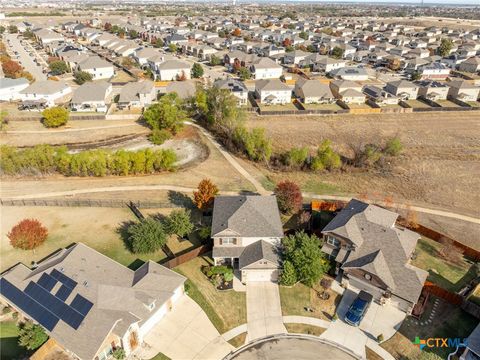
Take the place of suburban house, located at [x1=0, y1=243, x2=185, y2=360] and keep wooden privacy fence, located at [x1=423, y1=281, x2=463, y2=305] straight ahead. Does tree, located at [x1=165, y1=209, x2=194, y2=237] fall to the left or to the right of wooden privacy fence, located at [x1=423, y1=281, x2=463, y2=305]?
left

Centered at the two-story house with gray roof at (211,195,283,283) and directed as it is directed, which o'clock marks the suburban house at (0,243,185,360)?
The suburban house is roughly at 2 o'clock from the two-story house with gray roof.

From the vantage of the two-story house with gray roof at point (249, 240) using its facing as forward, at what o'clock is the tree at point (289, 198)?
The tree is roughly at 7 o'clock from the two-story house with gray roof.

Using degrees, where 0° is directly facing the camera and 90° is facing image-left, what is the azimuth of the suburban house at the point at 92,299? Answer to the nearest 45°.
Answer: approximately 315°

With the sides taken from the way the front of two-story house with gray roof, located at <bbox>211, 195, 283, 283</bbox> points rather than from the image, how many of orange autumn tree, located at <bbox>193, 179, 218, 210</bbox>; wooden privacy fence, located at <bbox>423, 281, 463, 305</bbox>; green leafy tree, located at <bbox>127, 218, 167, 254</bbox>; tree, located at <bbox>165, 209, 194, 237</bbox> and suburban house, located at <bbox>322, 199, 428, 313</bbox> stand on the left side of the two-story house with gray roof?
2

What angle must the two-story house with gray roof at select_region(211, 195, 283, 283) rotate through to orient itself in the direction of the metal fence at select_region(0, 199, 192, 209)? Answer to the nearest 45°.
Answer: approximately 135° to its right

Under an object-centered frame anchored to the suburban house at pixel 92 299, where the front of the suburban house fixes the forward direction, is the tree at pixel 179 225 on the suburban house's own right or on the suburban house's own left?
on the suburban house's own left

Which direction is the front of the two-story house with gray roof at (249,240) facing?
toward the camera

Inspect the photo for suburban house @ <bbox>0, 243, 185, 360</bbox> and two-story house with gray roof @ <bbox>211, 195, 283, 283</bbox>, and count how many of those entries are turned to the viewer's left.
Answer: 0

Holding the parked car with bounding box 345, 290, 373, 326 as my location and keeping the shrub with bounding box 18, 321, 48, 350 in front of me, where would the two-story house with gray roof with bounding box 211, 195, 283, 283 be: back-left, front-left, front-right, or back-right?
front-right

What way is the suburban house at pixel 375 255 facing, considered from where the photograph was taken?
facing the viewer and to the left of the viewer

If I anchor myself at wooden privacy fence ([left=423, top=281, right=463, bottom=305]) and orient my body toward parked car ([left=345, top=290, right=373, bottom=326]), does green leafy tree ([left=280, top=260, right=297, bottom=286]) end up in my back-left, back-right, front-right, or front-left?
front-right

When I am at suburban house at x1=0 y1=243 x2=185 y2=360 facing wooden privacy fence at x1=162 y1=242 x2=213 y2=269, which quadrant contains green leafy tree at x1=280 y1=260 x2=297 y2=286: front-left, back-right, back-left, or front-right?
front-right

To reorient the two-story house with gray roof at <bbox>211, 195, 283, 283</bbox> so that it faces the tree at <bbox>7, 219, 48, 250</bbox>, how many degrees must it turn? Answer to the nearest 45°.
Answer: approximately 90° to its right
